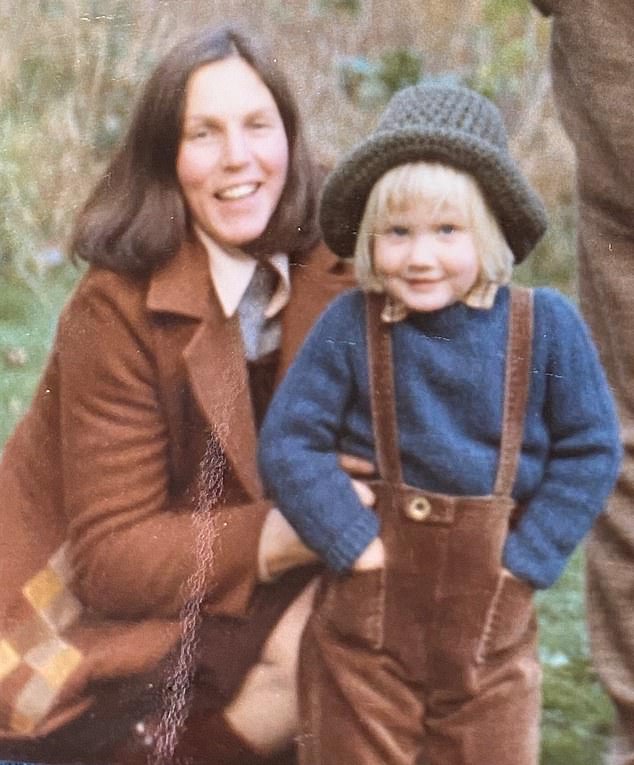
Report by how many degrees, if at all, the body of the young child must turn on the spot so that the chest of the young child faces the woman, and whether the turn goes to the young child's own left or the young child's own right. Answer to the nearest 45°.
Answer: approximately 90° to the young child's own right

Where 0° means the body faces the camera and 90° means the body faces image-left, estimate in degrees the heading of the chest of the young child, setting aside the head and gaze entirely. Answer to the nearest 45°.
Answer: approximately 0°

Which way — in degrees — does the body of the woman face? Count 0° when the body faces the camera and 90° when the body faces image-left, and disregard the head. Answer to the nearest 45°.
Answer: approximately 315°
